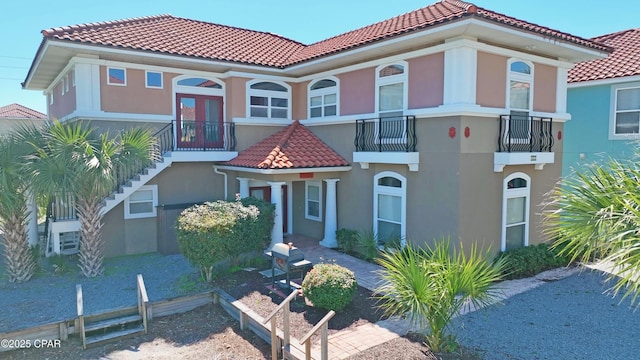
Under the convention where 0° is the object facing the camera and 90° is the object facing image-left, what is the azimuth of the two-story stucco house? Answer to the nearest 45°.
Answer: approximately 0°

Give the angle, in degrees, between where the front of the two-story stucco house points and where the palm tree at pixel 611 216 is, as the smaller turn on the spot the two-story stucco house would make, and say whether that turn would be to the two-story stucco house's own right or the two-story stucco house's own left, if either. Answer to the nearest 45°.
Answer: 0° — it already faces it

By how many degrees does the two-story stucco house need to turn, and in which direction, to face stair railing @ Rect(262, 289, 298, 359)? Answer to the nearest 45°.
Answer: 0° — it already faces it

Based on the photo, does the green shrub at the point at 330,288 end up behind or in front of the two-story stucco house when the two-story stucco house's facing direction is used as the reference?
in front

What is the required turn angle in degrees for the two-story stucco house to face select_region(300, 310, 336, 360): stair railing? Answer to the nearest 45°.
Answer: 0° — it already faces it

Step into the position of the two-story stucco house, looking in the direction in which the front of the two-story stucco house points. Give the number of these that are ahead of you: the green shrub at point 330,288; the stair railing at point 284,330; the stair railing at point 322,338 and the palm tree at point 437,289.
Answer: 4

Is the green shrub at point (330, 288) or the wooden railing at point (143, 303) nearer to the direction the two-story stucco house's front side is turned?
the green shrub

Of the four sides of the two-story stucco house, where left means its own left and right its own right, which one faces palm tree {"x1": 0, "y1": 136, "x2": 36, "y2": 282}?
right

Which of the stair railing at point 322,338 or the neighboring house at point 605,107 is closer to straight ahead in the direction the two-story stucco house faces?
the stair railing

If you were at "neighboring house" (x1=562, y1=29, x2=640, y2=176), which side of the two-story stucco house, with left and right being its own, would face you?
left

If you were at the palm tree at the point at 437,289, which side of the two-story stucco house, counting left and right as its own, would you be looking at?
front

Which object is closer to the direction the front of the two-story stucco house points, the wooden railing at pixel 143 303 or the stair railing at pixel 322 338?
the stair railing
